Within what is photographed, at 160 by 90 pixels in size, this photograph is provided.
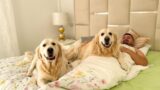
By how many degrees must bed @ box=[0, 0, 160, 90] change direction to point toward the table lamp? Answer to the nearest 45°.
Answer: approximately 135° to its right

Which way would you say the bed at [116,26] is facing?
toward the camera

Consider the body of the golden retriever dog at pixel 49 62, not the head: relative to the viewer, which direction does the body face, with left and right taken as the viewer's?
facing the viewer

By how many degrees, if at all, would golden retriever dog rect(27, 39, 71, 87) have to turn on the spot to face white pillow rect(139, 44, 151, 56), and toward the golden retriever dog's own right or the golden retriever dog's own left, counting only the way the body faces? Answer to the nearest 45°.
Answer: approximately 135° to the golden retriever dog's own left

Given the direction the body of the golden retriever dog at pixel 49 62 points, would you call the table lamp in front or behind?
behind

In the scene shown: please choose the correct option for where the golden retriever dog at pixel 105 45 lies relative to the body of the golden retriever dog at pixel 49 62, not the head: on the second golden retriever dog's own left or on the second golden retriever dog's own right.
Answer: on the second golden retriever dog's own left

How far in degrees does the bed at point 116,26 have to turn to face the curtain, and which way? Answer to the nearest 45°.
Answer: approximately 90° to its right
